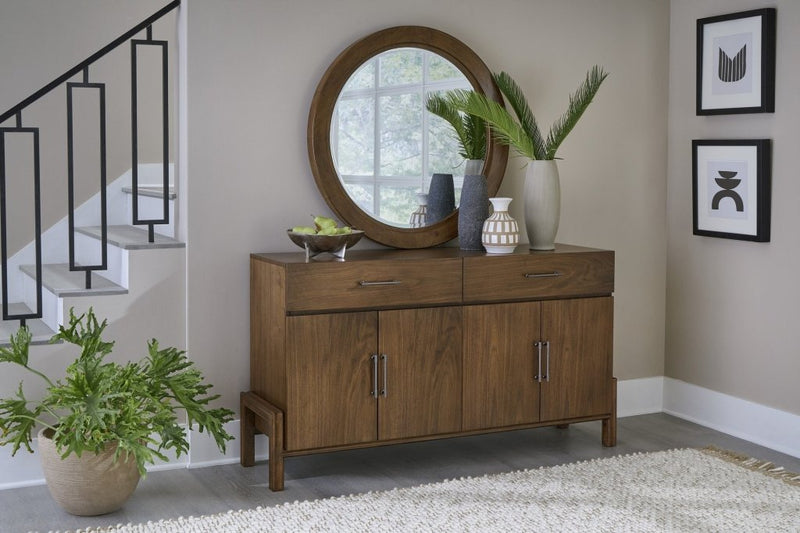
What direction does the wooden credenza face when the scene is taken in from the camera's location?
facing the viewer and to the right of the viewer

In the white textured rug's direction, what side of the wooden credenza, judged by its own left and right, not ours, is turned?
front

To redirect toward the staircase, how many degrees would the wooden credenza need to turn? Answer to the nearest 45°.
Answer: approximately 135° to its right
